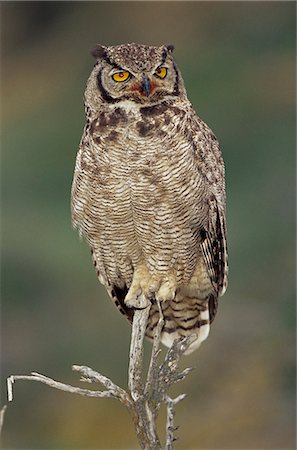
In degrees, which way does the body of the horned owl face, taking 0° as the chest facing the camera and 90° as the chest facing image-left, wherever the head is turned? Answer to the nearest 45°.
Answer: approximately 0°
